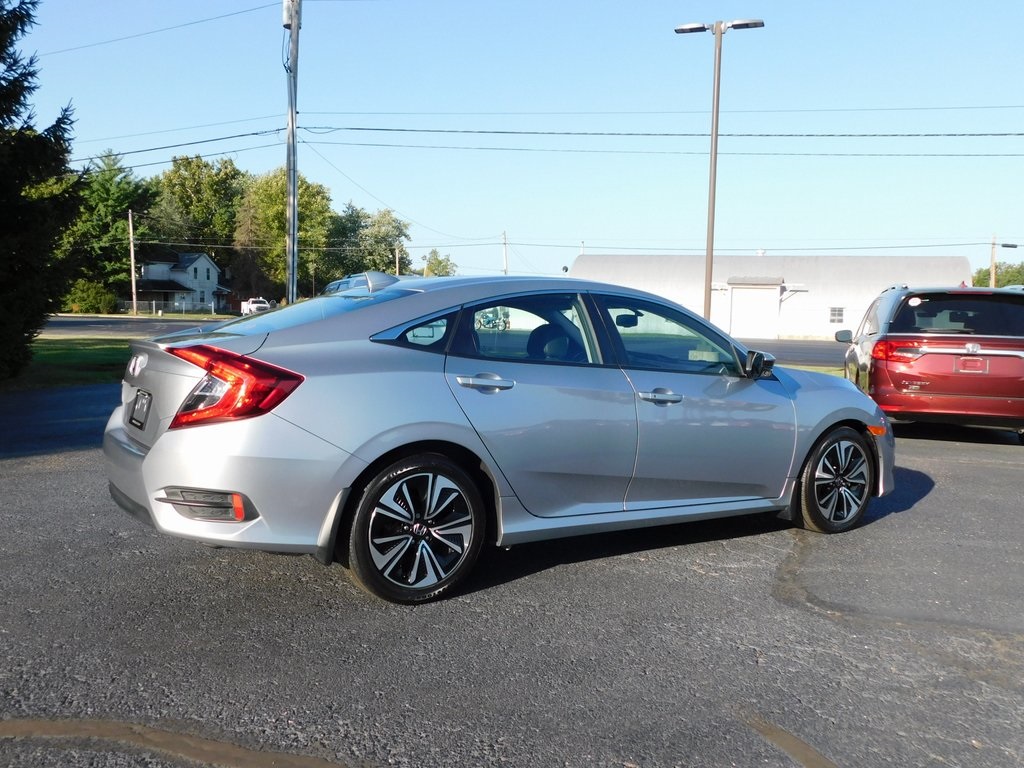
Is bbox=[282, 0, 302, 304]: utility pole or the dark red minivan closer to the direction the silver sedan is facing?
the dark red minivan

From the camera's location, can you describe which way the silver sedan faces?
facing away from the viewer and to the right of the viewer

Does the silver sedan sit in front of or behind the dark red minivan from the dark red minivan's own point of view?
behind

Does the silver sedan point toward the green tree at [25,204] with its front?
no

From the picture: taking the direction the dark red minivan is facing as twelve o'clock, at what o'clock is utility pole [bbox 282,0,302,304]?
The utility pole is roughly at 10 o'clock from the dark red minivan.

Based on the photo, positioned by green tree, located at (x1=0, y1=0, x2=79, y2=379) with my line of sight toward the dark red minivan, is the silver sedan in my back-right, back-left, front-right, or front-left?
front-right

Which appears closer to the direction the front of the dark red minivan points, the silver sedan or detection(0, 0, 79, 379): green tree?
the green tree

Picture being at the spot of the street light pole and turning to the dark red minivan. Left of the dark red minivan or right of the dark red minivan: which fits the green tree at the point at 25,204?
right

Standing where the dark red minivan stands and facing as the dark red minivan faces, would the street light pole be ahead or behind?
ahead

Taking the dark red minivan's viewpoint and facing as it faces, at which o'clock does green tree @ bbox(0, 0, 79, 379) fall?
The green tree is roughly at 9 o'clock from the dark red minivan.

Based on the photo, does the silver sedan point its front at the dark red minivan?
yes

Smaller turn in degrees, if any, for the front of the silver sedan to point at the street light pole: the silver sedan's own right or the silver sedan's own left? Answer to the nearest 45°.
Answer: approximately 45° to the silver sedan's own left

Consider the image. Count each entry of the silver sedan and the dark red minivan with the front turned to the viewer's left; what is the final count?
0

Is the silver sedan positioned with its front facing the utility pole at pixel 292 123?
no

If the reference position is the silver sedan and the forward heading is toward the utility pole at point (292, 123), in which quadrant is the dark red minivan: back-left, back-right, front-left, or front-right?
front-right

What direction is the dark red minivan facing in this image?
away from the camera
